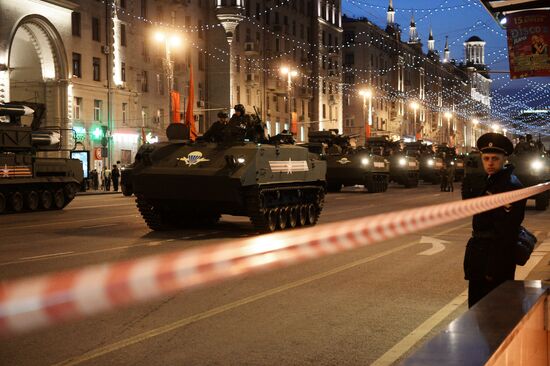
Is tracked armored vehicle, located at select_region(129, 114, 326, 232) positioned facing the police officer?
no

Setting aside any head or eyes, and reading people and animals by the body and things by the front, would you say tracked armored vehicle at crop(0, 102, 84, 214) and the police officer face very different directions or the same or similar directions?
same or similar directions

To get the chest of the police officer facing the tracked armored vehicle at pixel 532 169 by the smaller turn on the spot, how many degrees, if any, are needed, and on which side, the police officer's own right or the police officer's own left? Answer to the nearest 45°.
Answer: approximately 135° to the police officer's own right

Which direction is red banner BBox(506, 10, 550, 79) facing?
toward the camera

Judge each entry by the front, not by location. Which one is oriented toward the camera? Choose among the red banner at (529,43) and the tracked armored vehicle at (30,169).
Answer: the red banner

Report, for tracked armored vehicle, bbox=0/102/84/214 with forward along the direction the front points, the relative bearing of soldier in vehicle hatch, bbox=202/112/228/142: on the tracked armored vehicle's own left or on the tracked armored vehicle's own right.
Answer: on the tracked armored vehicle's own left

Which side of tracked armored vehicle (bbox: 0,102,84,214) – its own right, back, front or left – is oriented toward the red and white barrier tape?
left

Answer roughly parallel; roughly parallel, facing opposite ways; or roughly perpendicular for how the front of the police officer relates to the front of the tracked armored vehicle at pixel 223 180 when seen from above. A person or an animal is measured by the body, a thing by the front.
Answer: roughly parallel

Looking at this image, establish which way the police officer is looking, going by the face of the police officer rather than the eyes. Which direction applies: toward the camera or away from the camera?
toward the camera

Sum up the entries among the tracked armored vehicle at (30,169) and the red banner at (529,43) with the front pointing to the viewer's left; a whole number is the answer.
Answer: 1

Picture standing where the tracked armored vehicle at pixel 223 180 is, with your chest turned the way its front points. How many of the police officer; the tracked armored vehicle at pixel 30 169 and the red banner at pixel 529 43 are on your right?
1

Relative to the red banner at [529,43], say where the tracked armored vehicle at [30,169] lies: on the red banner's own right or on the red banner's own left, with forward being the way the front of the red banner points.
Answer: on the red banner's own right

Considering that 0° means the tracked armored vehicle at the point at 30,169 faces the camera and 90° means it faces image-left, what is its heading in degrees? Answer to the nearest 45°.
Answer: approximately 90°

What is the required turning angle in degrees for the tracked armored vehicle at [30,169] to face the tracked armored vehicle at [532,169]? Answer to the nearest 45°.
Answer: approximately 135° to its left

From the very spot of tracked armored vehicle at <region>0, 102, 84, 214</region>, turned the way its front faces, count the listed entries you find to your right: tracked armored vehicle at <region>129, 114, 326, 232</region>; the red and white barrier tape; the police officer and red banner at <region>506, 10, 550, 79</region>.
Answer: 0
